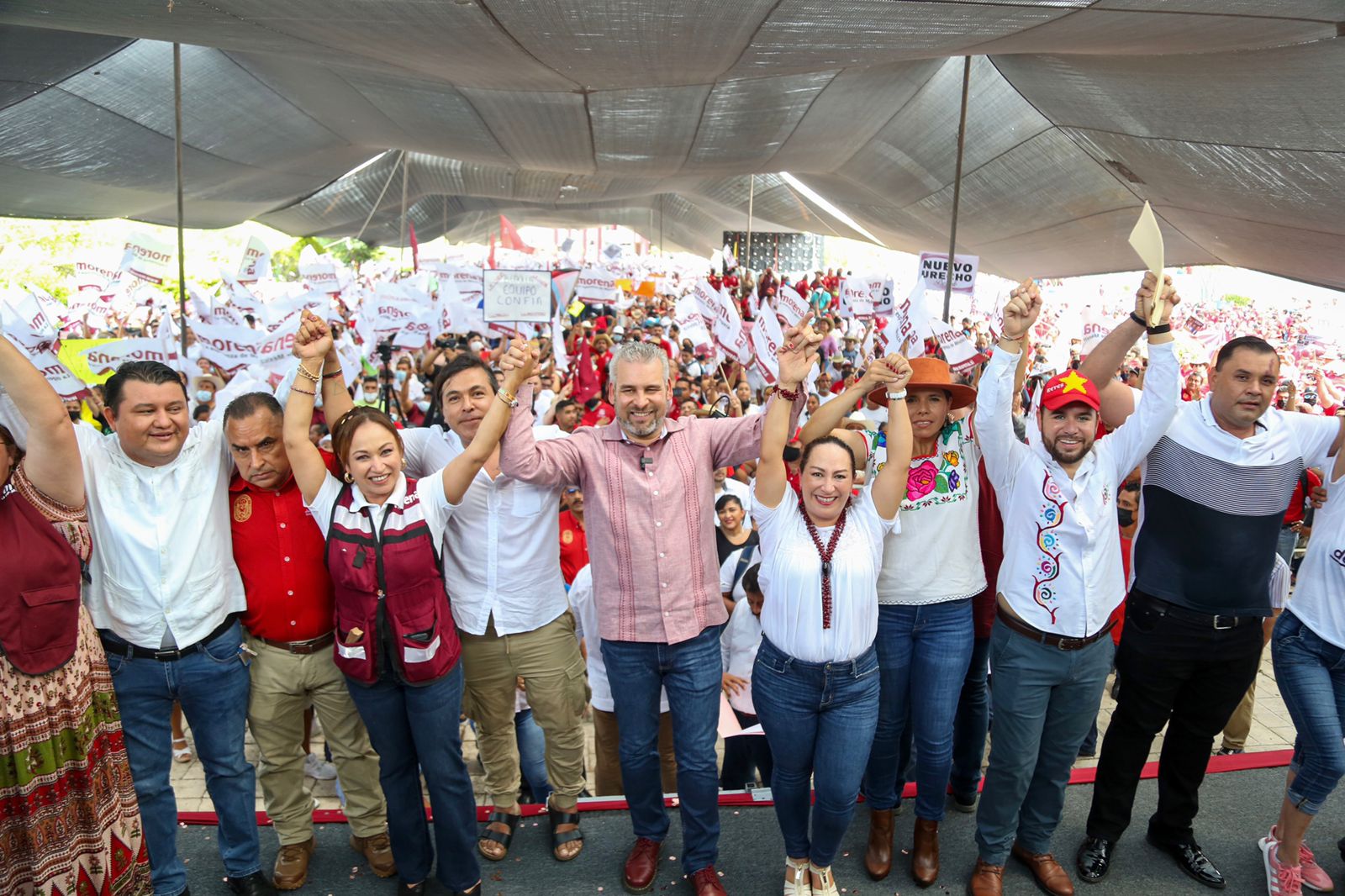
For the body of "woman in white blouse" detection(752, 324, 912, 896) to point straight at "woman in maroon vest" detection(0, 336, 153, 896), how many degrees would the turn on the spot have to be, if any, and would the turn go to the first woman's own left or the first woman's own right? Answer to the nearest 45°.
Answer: approximately 90° to the first woman's own right

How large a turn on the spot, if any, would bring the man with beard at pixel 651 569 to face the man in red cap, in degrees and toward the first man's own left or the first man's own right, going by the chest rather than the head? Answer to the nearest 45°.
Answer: approximately 90° to the first man's own left

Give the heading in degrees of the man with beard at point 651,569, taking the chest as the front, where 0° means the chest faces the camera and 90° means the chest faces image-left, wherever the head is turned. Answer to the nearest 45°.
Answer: approximately 0°

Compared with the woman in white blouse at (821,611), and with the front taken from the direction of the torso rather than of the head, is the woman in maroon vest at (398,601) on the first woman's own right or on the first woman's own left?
on the first woman's own right

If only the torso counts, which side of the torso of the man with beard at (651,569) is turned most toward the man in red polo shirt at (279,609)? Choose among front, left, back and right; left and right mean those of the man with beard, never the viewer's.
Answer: right

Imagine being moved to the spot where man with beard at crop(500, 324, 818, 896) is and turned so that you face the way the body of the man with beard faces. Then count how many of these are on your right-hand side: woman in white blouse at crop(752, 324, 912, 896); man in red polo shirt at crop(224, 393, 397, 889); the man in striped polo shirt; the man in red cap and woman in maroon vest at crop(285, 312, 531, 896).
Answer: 2

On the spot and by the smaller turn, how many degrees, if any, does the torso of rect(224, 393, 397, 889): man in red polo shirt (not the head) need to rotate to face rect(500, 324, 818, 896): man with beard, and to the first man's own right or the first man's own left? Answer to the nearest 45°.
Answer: approximately 90° to the first man's own left

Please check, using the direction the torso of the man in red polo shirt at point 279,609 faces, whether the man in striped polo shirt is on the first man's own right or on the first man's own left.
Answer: on the first man's own left

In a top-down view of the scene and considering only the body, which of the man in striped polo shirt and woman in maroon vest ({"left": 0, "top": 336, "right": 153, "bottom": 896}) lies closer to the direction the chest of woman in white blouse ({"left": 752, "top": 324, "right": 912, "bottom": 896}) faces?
the woman in maroon vest
